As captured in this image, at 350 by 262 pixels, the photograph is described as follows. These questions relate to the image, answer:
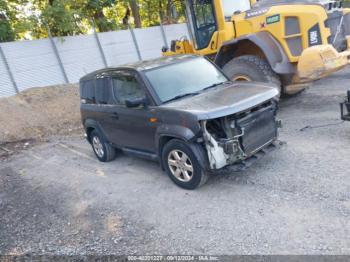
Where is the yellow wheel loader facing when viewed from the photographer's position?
facing away from the viewer and to the left of the viewer

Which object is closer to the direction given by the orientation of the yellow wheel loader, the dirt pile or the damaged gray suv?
the dirt pile

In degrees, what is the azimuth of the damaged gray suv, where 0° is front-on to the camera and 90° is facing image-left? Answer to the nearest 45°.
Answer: approximately 315°

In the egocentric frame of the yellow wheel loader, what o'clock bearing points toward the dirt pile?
The dirt pile is roughly at 11 o'clock from the yellow wheel loader.

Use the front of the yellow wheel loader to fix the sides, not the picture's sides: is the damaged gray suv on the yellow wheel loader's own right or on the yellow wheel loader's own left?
on the yellow wheel loader's own left

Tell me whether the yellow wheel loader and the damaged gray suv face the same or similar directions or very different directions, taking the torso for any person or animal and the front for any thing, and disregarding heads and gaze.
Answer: very different directions

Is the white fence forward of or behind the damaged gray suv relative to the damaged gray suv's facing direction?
behind

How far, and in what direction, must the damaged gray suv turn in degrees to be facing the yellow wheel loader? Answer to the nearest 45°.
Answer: approximately 90° to its left

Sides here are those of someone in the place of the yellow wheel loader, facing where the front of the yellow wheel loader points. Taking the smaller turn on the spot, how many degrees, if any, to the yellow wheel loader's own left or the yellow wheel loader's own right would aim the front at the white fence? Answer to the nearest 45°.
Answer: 0° — it already faces it

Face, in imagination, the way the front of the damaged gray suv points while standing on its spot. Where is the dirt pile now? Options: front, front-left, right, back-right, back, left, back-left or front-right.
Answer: back
